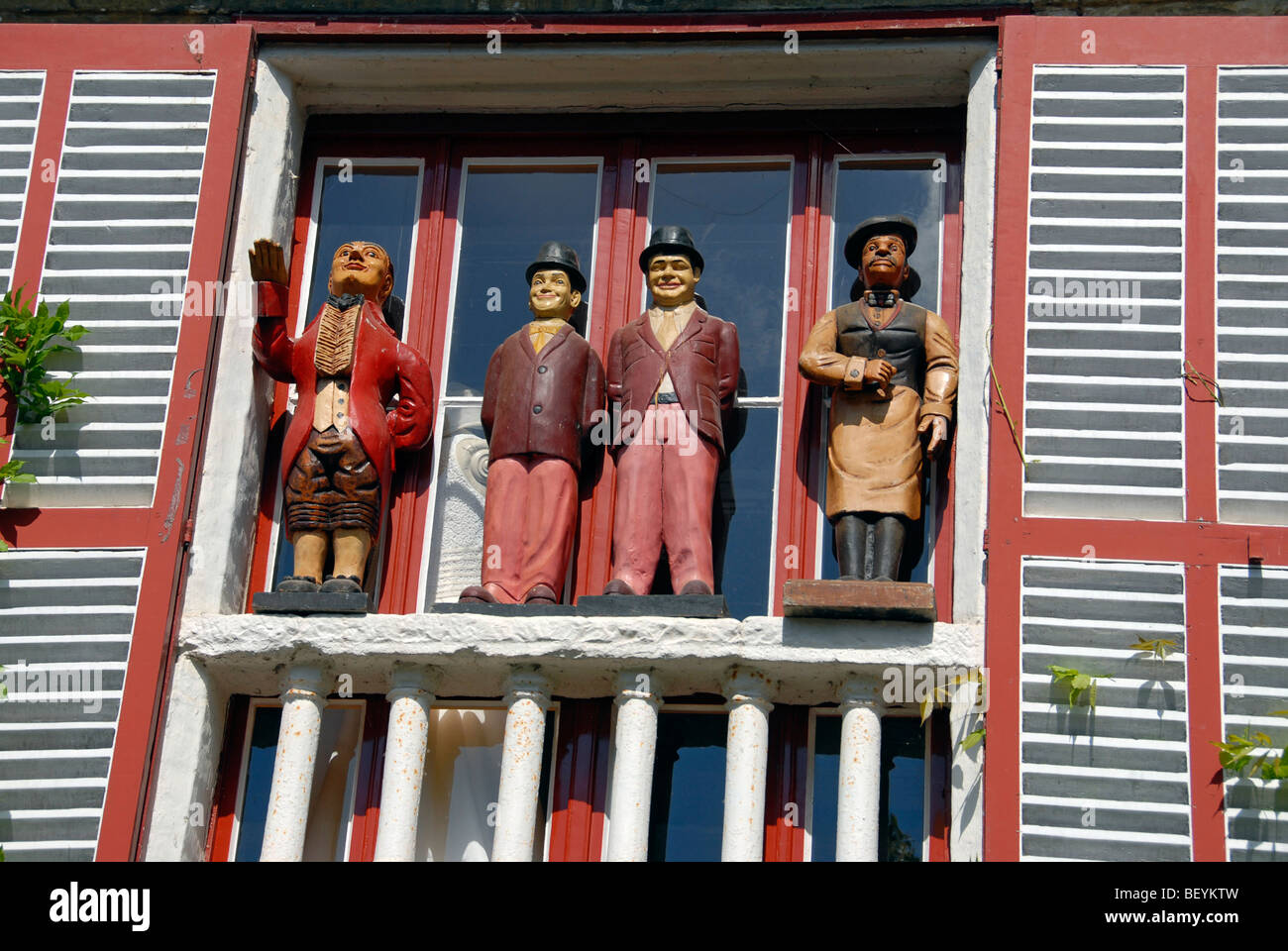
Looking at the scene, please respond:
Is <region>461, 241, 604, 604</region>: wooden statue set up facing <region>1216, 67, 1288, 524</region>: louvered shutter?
no

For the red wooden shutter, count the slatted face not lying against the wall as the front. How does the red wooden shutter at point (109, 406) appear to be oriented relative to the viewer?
toward the camera

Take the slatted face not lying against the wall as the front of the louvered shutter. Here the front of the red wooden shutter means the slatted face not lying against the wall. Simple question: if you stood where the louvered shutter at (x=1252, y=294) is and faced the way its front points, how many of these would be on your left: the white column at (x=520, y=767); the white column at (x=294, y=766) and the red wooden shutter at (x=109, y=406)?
0

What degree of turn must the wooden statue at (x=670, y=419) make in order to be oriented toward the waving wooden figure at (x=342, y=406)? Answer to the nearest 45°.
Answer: approximately 90° to its right

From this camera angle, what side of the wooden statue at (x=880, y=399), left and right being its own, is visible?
front

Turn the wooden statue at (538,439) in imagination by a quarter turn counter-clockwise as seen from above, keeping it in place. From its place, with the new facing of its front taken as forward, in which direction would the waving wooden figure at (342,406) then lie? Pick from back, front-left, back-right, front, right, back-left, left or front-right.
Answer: back

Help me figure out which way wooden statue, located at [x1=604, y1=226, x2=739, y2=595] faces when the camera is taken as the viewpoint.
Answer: facing the viewer

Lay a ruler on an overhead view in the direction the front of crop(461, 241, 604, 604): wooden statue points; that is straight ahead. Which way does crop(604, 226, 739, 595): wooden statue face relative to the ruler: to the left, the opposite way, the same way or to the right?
the same way

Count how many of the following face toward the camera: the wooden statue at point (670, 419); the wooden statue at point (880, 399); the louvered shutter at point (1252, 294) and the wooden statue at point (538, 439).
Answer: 4

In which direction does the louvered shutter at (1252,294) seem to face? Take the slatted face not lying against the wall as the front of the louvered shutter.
toward the camera

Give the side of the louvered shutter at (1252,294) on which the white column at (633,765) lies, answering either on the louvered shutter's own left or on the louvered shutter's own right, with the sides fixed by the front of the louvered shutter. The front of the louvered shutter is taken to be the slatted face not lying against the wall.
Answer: on the louvered shutter's own right

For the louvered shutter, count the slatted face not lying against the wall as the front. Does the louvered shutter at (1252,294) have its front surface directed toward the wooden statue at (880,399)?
no
